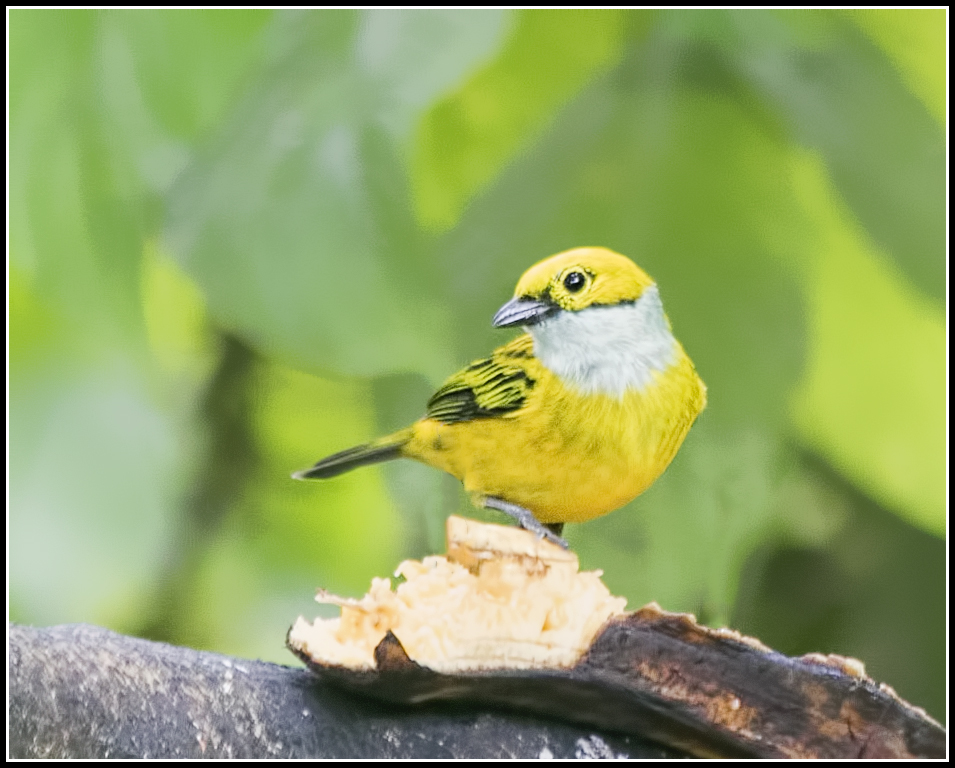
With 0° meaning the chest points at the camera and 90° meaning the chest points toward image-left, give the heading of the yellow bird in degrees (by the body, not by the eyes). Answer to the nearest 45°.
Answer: approximately 315°
